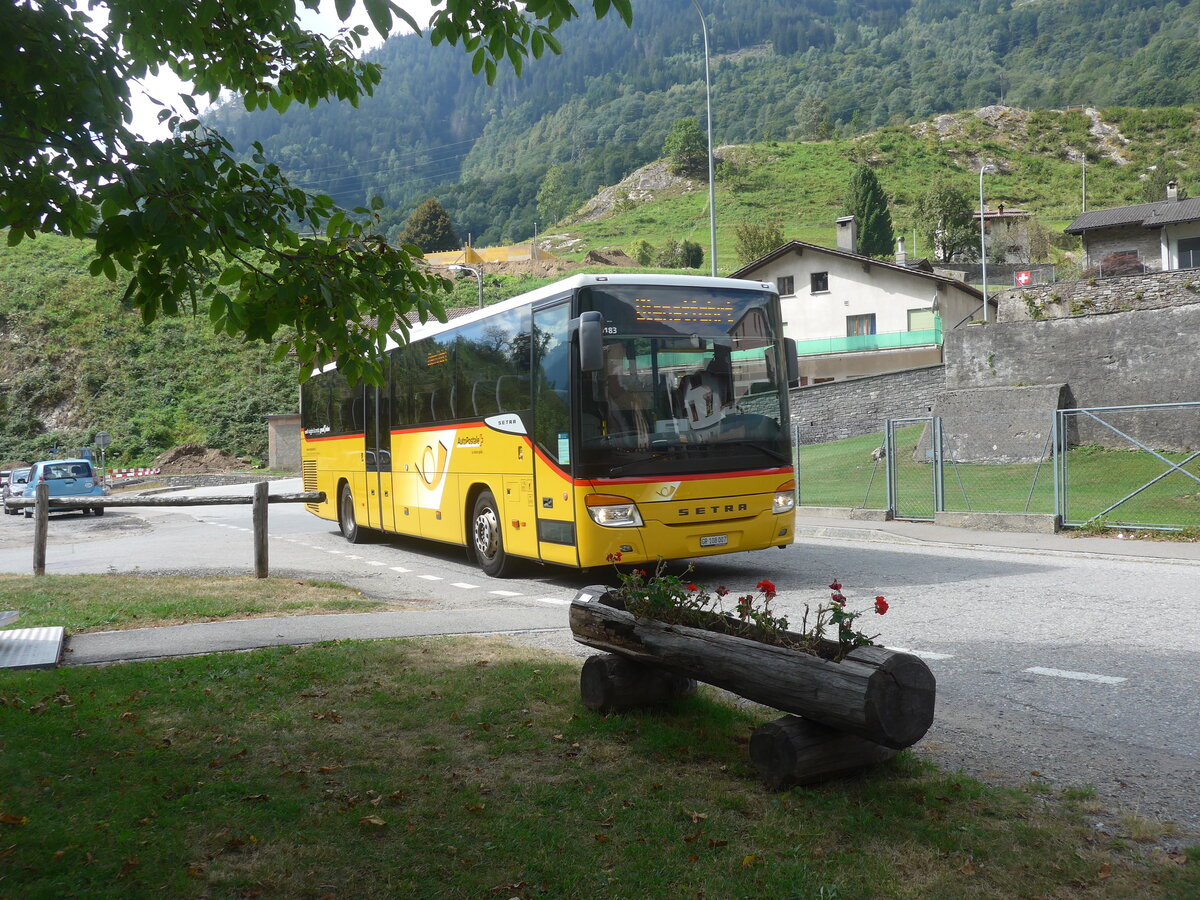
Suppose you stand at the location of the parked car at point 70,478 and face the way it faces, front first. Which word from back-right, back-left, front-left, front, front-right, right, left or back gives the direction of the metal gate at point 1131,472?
back-right

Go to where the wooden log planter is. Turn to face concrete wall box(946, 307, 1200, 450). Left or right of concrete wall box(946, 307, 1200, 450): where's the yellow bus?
left

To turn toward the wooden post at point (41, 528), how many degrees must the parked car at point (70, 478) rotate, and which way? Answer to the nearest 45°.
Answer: approximately 180°

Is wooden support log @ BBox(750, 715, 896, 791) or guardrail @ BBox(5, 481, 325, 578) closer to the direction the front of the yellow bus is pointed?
the wooden support log

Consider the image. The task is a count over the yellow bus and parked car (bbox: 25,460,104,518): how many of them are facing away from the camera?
1

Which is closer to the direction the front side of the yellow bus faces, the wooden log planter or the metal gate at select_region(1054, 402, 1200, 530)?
the wooden log planter

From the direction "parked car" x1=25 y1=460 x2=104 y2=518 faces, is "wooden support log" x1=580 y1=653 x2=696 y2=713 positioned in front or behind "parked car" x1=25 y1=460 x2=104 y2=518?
behind

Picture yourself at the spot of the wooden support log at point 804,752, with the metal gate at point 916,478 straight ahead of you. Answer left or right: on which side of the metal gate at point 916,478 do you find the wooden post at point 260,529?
left

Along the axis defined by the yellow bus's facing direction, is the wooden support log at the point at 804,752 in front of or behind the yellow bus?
in front

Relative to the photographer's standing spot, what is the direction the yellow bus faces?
facing the viewer and to the right of the viewer

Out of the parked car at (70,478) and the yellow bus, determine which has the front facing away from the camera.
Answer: the parked car

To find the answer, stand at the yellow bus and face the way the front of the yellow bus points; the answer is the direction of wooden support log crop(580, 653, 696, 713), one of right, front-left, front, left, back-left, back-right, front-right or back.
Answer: front-right

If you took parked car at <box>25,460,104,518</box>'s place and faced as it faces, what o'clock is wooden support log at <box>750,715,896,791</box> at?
The wooden support log is roughly at 6 o'clock from the parked car.

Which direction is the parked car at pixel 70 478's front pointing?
away from the camera

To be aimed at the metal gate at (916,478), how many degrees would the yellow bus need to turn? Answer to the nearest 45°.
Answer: approximately 90° to its left
